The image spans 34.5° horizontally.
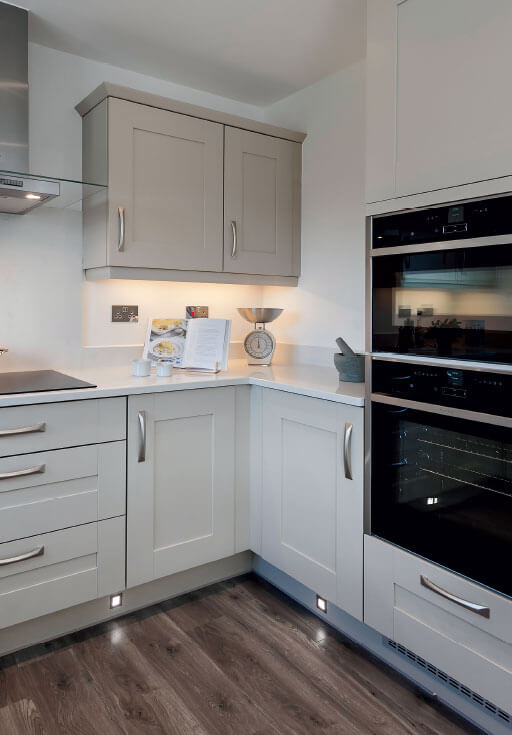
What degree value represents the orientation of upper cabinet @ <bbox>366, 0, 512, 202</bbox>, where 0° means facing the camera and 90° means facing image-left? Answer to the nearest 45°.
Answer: approximately 45°

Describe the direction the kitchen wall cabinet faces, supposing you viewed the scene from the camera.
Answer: facing the viewer and to the right of the viewer

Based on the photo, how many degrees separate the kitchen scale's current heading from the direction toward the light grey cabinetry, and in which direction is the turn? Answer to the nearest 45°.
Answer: approximately 45° to its right

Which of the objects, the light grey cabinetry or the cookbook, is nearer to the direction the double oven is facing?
the light grey cabinetry

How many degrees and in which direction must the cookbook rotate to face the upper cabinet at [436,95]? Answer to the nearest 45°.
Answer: approximately 45° to its left

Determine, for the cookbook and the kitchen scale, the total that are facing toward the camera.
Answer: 2
